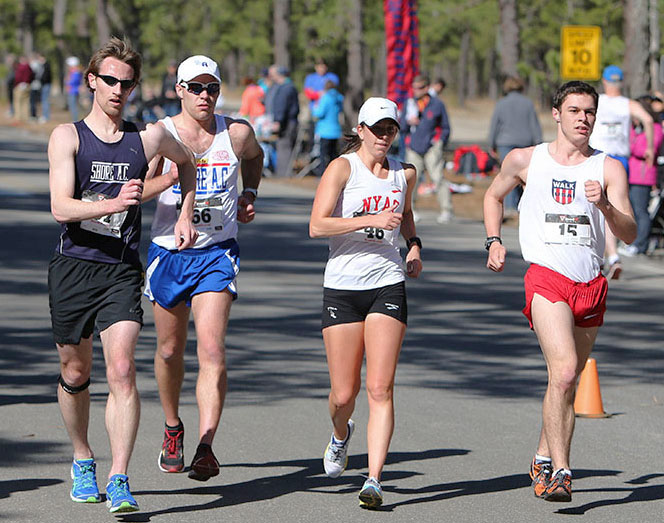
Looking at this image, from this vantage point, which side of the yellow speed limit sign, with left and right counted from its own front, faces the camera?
front

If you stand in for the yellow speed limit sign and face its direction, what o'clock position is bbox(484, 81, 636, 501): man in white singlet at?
The man in white singlet is roughly at 12 o'clock from the yellow speed limit sign.

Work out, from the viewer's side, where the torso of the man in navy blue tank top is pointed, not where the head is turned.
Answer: toward the camera

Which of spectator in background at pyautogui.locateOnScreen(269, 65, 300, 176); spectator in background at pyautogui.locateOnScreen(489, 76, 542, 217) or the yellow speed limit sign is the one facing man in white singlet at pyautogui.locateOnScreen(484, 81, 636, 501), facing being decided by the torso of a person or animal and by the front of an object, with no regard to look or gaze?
the yellow speed limit sign

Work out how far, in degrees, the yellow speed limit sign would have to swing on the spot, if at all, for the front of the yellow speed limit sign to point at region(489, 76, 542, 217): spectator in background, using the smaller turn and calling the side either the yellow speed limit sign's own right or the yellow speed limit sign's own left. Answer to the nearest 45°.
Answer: approximately 45° to the yellow speed limit sign's own right

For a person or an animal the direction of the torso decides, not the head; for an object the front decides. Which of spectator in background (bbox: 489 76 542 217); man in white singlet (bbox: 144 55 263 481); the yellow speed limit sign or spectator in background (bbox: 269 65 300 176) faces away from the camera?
spectator in background (bbox: 489 76 542 217)

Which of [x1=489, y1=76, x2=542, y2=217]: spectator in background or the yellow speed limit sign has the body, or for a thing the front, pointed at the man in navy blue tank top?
the yellow speed limit sign

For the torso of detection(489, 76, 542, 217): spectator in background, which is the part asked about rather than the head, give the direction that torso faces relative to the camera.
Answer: away from the camera

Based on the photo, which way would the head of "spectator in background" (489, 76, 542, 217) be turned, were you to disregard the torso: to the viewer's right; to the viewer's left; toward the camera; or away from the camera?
away from the camera

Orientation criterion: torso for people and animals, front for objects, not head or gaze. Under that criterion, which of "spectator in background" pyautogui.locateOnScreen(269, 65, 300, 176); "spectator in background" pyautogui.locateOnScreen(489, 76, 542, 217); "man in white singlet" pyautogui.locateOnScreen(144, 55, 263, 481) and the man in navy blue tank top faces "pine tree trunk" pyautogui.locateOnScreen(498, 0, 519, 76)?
"spectator in background" pyautogui.locateOnScreen(489, 76, 542, 217)

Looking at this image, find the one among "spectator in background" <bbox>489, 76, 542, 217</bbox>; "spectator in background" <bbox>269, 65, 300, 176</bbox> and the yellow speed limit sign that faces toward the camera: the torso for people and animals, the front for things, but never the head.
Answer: the yellow speed limit sign
